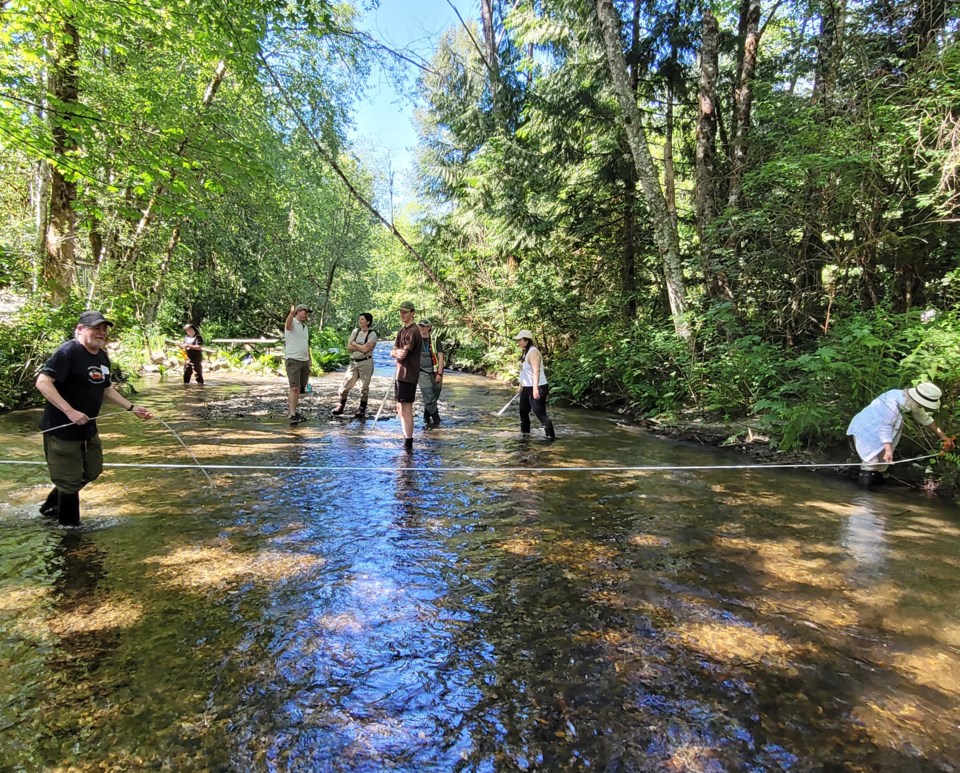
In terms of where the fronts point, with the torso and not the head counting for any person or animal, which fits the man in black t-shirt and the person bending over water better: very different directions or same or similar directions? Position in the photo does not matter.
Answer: same or similar directions

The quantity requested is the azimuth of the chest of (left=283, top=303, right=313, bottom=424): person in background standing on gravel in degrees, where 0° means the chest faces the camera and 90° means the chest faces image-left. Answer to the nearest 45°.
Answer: approximately 315°

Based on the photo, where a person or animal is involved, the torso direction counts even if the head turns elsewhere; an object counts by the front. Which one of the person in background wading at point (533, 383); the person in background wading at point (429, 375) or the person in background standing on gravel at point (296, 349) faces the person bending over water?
the person in background standing on gravel at point (296, 349)

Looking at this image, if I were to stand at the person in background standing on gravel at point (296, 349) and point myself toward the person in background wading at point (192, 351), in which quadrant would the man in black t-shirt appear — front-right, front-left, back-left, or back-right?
back-left

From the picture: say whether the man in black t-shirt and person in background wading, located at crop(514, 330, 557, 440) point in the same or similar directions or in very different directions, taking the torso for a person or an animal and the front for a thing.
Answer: very different directions

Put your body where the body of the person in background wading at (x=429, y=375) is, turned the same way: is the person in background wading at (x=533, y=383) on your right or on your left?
on your left

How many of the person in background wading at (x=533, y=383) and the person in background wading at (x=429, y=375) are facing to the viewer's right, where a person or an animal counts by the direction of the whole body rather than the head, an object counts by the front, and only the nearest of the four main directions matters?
0

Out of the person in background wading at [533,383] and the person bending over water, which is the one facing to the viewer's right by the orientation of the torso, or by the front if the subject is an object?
the person bending over water

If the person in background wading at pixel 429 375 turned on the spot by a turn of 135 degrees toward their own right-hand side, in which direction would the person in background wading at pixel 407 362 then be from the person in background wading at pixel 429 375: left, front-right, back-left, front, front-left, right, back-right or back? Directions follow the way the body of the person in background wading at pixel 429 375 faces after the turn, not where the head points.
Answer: back

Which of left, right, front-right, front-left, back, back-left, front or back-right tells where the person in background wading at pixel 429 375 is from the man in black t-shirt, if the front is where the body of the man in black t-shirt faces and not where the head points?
left

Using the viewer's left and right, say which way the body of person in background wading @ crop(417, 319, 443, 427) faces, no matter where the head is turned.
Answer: facing the viewer and to the left of the viewer

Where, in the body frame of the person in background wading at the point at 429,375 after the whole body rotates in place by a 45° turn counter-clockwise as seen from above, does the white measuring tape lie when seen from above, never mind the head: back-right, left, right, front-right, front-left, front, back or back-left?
front

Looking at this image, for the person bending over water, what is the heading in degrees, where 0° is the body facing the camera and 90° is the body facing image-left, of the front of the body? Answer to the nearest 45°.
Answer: approximately 270°

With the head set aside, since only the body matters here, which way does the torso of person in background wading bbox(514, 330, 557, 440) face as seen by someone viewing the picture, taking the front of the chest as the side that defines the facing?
to the viewer's left

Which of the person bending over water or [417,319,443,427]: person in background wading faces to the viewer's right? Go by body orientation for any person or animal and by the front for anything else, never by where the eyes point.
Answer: the person bending over water

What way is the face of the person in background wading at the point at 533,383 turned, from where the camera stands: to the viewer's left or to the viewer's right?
to the viewer's left
